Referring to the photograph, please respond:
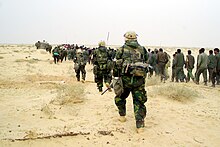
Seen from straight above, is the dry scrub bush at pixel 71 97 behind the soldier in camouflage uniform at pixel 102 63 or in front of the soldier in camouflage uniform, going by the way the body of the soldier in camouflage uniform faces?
behind

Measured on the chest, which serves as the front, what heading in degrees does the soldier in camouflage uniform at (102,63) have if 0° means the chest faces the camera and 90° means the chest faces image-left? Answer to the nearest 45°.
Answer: approximately 180°

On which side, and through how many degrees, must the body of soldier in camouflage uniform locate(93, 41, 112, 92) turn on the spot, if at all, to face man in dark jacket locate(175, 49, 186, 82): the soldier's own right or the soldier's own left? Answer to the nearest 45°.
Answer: approximately 45° to the soldier's own right

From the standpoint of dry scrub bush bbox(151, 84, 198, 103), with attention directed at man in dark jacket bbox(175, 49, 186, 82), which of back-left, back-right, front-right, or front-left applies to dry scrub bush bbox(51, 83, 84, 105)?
back-left

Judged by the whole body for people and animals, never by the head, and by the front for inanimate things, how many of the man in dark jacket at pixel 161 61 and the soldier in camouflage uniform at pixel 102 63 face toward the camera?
0

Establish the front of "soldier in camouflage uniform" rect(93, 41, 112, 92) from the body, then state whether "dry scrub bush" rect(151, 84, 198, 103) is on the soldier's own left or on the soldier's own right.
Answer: on the soldier's own right

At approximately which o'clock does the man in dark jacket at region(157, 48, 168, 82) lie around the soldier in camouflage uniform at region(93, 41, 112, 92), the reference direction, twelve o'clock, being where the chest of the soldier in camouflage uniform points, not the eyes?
The man in dark jacket is roughly at 1 o'clock from the soldier in camouflage uniform.

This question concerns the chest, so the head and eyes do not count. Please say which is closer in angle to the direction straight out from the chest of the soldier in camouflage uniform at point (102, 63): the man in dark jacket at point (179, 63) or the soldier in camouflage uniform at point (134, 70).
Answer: the man in dark jacket

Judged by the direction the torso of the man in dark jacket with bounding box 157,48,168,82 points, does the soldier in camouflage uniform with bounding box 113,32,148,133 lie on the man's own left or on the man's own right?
on the man's own left

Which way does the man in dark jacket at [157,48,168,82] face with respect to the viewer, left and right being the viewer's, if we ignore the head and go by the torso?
facing away from the viewer and to the left of the viewer
